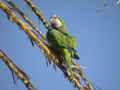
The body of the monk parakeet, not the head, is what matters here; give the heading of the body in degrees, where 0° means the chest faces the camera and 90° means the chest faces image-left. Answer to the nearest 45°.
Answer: approximately 90°
